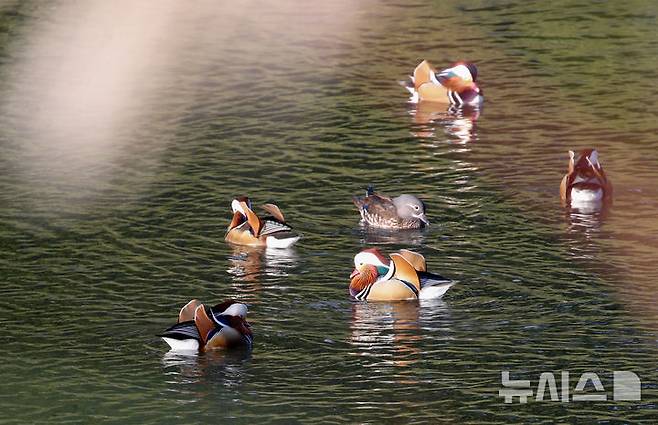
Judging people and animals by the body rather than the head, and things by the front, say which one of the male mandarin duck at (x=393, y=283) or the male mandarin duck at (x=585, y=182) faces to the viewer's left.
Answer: the male mandarin duck at (x=393, y=283)

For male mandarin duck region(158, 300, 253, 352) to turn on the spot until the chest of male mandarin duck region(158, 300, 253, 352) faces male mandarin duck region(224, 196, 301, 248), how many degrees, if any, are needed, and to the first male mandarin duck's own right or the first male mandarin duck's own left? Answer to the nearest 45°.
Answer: approximately 90° to the first male mandarin duck's own left

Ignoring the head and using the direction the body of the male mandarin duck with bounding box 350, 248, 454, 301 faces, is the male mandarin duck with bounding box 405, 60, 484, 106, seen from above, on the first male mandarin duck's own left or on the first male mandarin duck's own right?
on the first male mandarin duck's own right

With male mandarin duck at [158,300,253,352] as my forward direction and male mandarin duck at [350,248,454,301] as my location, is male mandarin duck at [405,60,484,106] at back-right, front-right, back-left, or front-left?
back-right

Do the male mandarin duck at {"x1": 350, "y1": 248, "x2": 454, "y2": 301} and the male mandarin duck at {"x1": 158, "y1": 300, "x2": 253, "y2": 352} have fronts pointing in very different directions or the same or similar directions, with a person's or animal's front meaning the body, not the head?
very different directions

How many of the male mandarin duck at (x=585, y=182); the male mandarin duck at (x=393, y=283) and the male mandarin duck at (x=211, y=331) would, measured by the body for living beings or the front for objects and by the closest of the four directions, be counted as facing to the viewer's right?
1

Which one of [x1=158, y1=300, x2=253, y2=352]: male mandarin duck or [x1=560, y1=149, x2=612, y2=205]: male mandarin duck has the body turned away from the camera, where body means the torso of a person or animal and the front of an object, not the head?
[x1=560, y1=149, x2=612, y2=205]: male mandarin duck

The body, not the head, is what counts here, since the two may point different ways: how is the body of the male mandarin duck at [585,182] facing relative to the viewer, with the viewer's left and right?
facing away from the viewer

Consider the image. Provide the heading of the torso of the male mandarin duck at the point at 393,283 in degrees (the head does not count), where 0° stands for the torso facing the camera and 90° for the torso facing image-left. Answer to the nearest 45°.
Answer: approximately 90°

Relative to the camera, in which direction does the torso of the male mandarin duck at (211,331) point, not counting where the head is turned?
to the viewer's right

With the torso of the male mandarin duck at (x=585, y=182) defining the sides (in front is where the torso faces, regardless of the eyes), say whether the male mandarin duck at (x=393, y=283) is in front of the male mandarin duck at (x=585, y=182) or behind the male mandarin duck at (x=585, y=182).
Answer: behind

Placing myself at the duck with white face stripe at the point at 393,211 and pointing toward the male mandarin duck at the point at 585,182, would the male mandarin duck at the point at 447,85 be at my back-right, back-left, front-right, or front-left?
front-left
